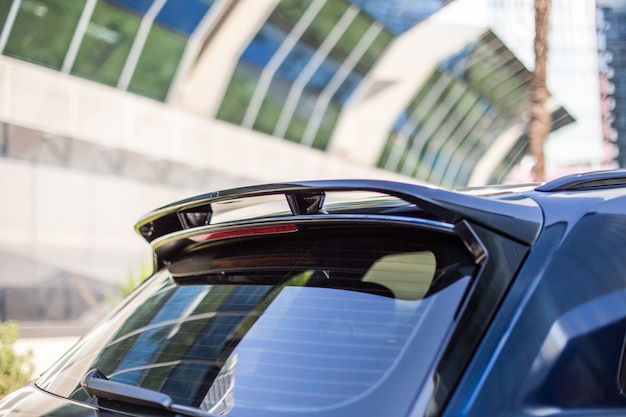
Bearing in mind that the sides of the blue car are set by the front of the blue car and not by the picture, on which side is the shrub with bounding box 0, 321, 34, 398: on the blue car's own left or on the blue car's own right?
on the blue car's own left

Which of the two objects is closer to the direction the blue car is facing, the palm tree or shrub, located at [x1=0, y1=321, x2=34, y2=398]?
the palm tree

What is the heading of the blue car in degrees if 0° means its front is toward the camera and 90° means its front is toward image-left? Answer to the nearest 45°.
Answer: approximately 225°

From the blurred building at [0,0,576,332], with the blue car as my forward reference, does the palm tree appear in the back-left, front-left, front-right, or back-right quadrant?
front-left

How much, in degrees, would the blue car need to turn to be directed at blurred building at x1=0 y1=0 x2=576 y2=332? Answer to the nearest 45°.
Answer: approximately 45° to its left

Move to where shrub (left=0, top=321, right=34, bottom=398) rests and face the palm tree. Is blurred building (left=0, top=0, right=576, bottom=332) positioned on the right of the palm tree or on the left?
left

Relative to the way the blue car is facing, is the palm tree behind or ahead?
ahead
